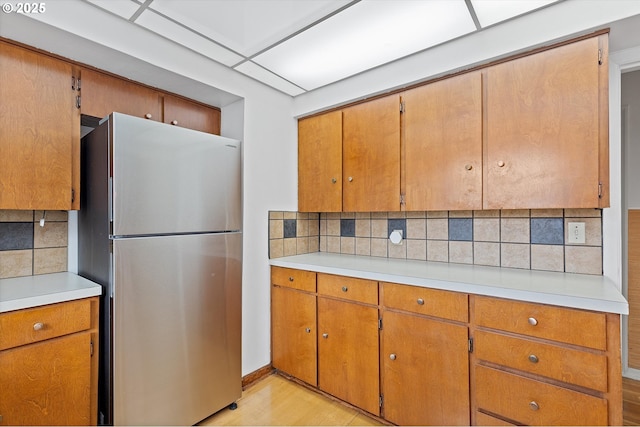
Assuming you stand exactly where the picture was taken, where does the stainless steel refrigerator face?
facing the viewer and to the right of the viewer
